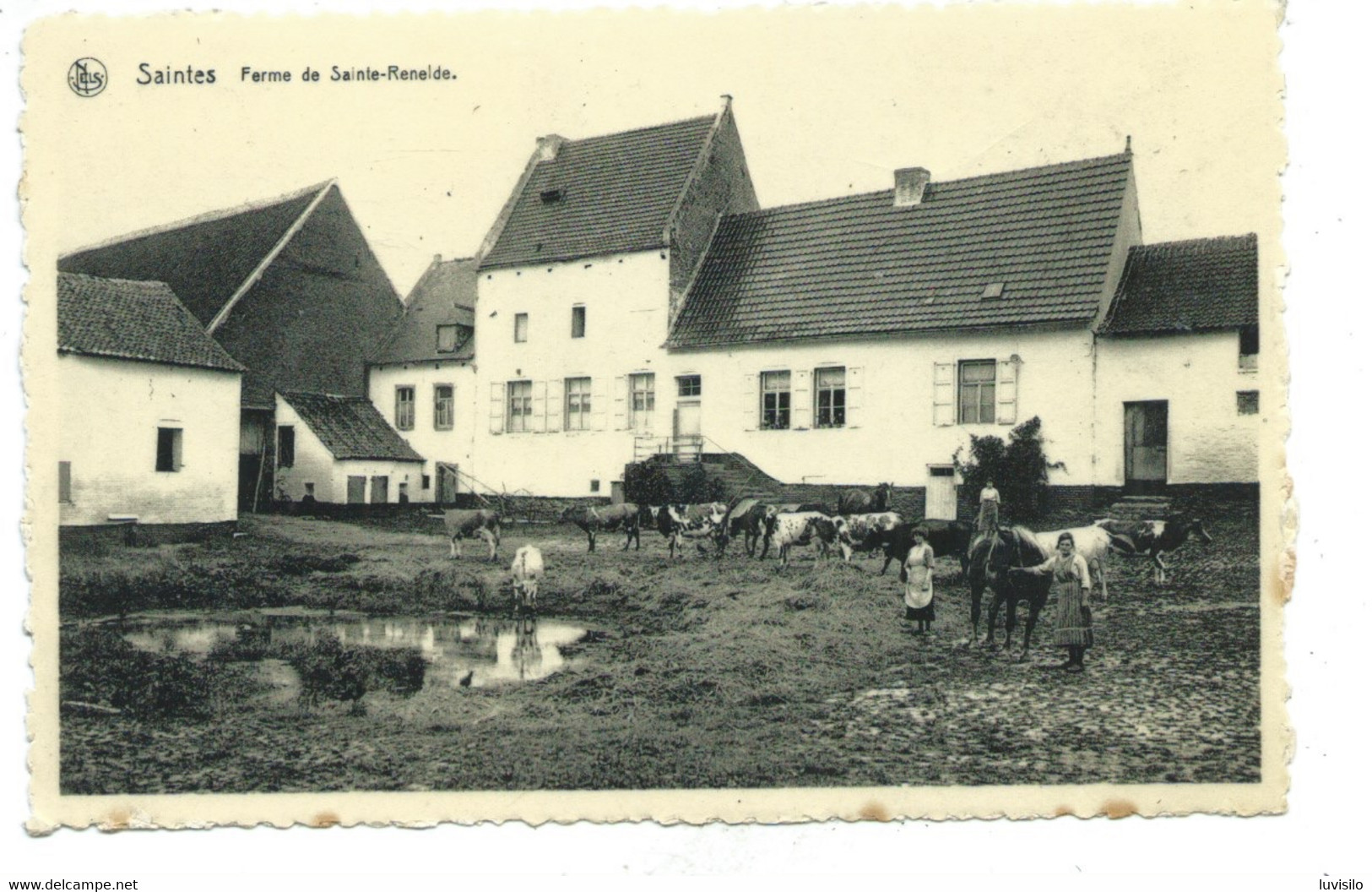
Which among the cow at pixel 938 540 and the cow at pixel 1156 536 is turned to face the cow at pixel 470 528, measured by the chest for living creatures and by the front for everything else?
the cow at pixel 938 540

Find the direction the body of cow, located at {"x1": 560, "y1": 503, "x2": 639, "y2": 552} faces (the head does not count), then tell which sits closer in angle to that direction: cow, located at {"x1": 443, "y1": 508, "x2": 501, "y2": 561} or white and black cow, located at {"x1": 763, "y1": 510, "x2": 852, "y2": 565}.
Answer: the cow

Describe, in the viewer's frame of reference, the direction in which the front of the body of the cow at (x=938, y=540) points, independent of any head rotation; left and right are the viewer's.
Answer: facing to the left of the viewer

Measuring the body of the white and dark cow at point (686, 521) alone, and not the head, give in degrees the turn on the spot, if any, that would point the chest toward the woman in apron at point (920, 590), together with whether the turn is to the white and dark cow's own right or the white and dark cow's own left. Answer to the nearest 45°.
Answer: approximately 135° to the white and dark cow's own left

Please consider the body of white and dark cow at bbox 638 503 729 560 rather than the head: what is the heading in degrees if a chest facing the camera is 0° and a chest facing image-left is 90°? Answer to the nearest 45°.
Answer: approximately 90°

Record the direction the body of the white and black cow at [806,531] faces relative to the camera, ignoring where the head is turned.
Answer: to the viewer's right

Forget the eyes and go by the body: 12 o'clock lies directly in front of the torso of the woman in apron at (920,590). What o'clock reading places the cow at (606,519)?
The cow is roughly at 4 o'clock from the woman in apron.

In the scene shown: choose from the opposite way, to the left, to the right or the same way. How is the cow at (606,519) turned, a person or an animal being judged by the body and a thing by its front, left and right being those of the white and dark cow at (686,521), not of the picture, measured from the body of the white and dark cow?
the same way

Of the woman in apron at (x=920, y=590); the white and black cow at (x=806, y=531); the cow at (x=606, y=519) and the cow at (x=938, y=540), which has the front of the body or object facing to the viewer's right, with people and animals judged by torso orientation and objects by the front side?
the white and black cow

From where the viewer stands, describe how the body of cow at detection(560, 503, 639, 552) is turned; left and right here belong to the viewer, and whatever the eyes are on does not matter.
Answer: facing to the left of the viewer

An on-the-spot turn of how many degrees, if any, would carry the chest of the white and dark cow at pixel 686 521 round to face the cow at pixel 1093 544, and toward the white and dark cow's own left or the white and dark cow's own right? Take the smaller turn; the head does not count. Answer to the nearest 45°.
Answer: approximately 135° to the white and dark cow's own left

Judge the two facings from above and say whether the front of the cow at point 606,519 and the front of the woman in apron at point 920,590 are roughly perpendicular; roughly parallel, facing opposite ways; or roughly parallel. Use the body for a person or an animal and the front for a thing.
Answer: roughly perpendicular

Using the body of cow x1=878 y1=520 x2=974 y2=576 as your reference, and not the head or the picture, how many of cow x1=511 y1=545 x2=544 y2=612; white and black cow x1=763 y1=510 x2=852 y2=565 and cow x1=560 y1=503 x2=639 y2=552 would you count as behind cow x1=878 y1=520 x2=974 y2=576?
0

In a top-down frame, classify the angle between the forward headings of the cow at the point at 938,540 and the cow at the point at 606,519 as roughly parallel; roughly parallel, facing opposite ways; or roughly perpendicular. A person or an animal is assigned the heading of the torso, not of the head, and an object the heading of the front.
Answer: roughly parallel

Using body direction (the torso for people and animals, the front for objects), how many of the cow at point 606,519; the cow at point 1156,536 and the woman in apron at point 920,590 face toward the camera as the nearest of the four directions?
1

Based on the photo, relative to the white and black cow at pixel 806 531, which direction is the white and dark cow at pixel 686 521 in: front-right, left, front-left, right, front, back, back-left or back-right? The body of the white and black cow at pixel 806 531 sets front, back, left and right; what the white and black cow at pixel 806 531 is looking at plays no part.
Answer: back

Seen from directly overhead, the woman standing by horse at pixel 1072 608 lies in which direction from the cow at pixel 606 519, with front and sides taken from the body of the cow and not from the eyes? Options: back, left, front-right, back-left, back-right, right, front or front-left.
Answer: back-left

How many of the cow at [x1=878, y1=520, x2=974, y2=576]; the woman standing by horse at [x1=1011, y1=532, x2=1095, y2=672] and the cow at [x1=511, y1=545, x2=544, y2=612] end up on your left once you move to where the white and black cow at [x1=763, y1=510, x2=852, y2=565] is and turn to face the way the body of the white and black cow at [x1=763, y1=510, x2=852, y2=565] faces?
0
